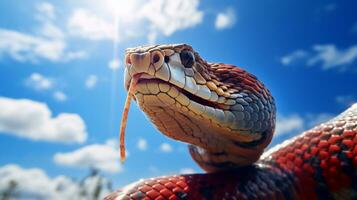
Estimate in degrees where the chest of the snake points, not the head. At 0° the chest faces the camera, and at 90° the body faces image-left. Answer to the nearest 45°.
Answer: approximately 45°
